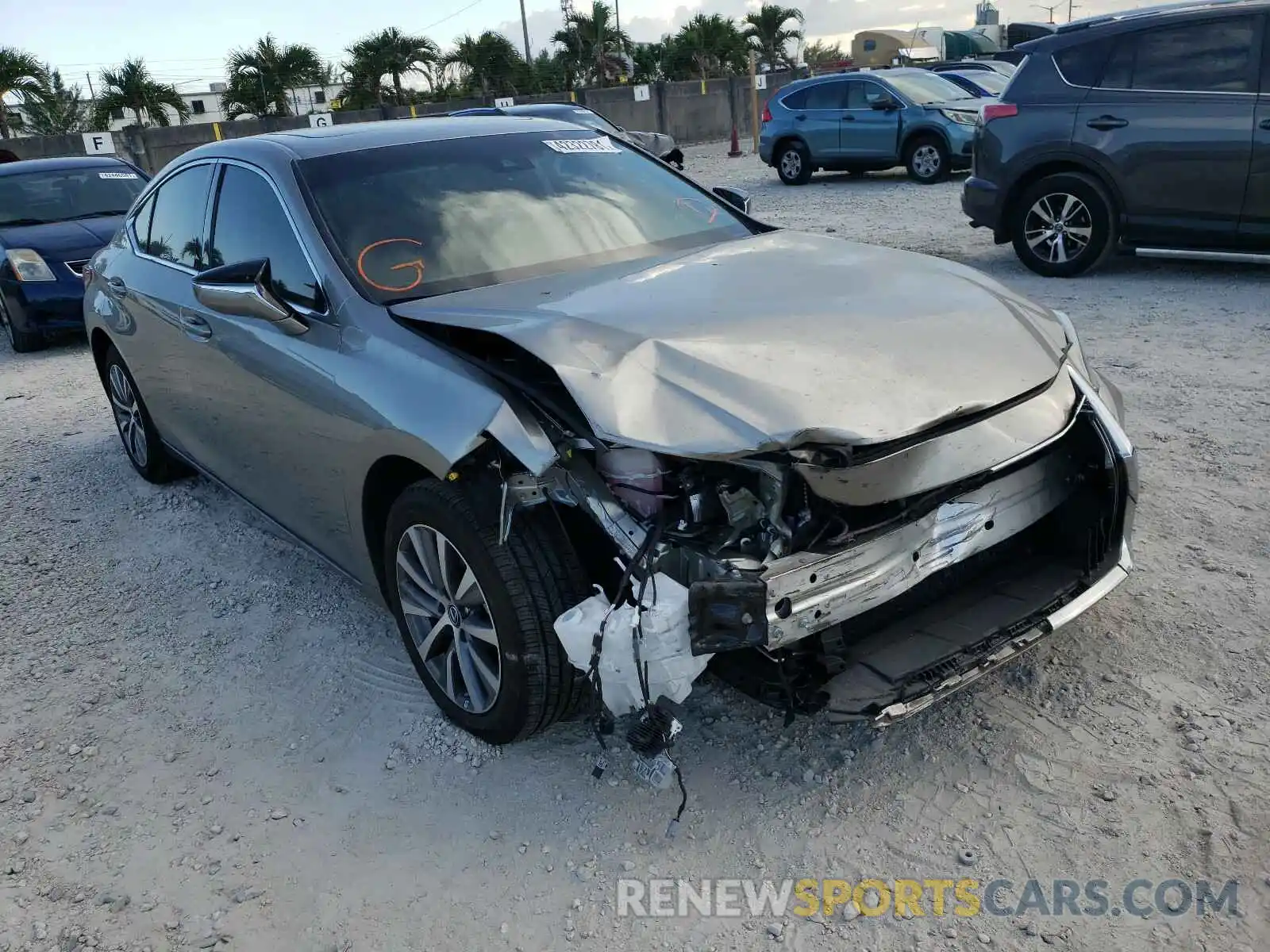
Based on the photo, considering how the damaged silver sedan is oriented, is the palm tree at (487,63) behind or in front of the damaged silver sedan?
behind

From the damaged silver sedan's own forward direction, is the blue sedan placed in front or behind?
behind

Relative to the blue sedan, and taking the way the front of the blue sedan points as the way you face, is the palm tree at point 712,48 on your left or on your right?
on your left

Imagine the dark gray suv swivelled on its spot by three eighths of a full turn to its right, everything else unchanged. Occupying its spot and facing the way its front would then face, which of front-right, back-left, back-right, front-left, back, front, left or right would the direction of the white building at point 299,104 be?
right

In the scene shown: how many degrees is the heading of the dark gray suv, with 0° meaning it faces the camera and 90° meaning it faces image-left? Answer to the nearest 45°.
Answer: approximately 270°

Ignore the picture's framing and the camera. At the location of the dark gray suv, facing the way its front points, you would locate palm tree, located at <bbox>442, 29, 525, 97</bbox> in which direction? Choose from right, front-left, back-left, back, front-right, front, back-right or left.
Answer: back-left

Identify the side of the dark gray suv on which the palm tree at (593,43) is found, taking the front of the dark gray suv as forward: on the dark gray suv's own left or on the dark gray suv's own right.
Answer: on the dark gray suv's own left

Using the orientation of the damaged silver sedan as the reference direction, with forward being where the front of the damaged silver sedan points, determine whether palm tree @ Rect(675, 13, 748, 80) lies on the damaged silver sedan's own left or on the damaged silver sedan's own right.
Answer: on the damaged silver sedan's own left

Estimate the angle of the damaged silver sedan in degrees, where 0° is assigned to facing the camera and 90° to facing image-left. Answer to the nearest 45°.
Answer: approximately 315°

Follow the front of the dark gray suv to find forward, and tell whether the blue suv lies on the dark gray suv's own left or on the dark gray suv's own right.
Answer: on the dark gray suv's own left

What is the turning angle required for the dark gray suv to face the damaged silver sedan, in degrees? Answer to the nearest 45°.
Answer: approximately 90° to its right
